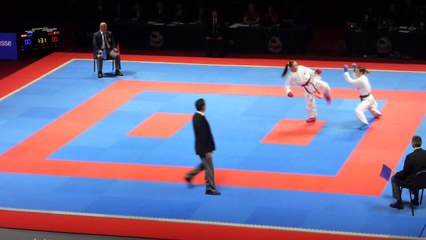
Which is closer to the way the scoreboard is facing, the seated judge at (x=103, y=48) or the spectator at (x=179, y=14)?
the seated judge

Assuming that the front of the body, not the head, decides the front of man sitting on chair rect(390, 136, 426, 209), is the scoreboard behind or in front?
in front

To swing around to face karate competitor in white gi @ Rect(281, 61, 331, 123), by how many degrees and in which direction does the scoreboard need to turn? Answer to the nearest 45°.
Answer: approximately 45° to its left

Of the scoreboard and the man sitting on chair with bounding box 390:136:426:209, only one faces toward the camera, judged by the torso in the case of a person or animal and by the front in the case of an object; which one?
the scoreboard

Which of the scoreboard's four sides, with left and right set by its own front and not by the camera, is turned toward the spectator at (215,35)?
left

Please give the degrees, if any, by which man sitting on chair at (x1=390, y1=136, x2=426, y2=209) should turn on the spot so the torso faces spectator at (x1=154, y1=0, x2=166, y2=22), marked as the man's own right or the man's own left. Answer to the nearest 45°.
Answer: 0° — they already face them

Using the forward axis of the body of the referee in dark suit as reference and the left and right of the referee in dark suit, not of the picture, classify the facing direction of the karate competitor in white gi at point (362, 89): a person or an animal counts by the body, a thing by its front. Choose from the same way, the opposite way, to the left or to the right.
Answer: the opposite way

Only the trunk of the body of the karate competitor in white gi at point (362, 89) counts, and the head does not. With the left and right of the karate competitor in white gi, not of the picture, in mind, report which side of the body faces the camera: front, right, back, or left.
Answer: left

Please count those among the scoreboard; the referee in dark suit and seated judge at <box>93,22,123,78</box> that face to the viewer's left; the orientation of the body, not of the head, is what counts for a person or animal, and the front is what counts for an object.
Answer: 0

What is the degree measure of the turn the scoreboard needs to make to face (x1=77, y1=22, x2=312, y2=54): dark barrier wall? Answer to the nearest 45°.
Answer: approximately 90° to its left

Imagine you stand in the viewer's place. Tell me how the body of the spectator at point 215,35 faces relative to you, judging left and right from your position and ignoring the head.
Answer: facing the viewer

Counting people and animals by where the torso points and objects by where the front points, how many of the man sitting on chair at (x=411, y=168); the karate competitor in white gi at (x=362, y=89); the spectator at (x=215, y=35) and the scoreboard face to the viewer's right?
0

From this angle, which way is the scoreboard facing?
toward the camera
